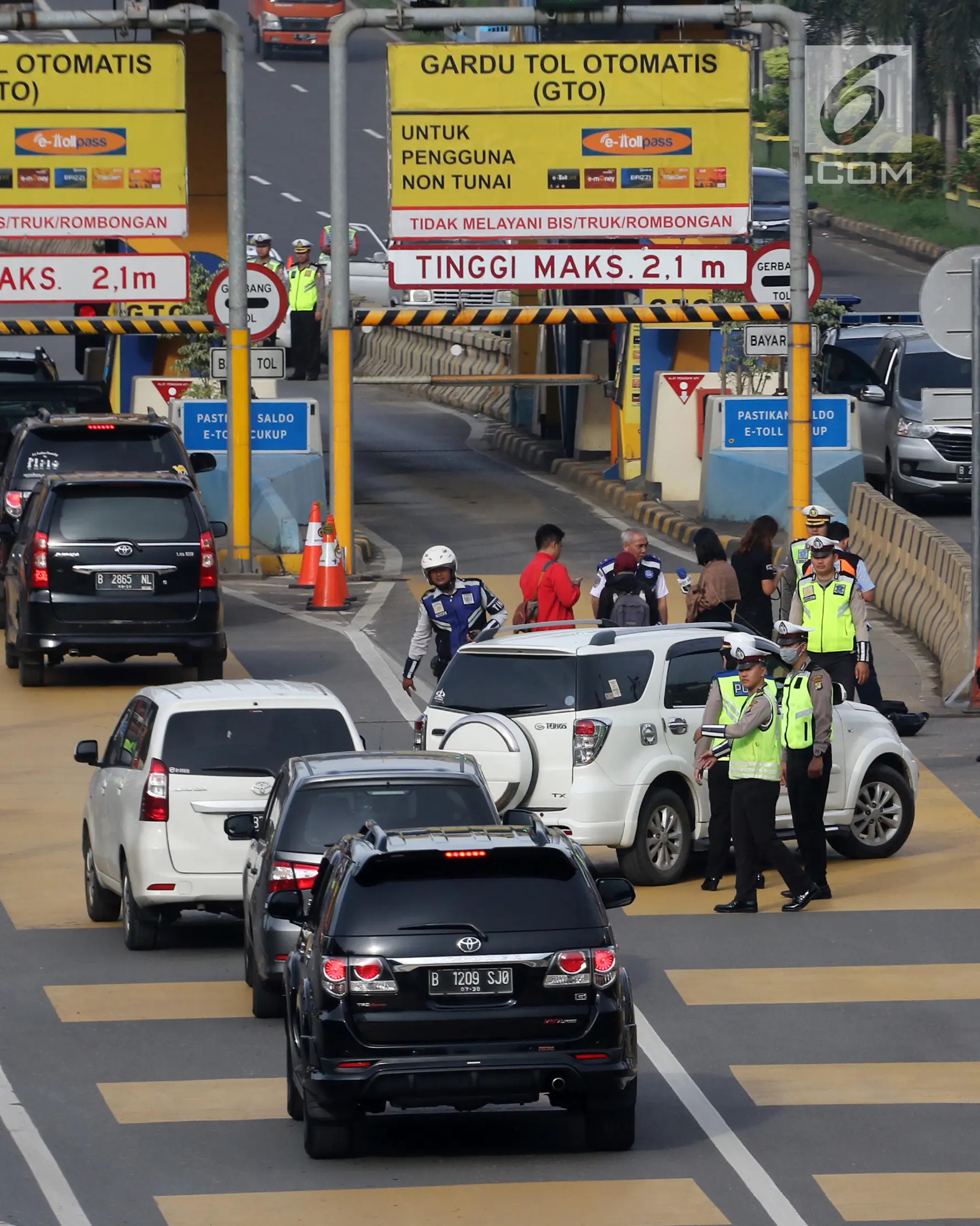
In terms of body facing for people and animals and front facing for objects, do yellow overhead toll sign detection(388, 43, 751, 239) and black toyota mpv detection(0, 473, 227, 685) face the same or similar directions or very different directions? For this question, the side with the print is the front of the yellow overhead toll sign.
very different directions

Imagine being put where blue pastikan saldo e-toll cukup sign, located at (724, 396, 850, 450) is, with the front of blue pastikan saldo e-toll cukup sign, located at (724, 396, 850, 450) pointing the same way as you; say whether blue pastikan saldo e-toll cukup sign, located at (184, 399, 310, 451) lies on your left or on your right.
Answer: on your right

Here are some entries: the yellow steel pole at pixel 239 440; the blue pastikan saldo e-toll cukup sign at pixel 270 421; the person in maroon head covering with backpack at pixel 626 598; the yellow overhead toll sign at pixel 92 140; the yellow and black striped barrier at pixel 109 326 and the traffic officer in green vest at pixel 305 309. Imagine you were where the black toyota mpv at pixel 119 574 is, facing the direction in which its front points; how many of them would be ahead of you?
5

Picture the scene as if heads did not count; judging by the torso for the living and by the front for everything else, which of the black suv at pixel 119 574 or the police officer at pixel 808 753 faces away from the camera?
the black suv

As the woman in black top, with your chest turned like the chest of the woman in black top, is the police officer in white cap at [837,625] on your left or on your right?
on your right

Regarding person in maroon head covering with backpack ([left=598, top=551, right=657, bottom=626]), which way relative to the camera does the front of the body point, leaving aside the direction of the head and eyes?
away from the camera

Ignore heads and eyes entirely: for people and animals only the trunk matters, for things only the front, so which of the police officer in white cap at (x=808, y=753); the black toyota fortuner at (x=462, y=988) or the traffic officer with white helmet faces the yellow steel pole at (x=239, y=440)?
the black toyota fortuner

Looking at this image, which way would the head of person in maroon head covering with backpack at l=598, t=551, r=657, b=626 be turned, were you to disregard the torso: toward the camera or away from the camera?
away from the camera

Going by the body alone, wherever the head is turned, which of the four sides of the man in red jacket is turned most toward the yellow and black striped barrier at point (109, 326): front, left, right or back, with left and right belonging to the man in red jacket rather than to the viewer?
left

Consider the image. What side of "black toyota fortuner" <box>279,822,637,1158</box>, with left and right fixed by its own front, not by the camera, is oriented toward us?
back
